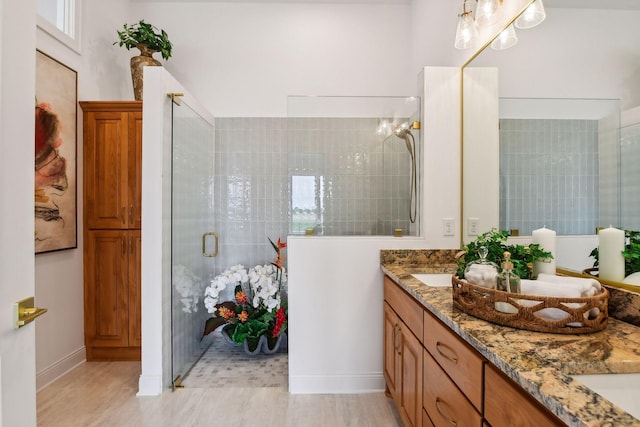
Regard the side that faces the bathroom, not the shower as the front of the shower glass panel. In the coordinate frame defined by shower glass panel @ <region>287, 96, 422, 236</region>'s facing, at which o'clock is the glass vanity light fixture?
The glass vanity light fixture is roughly at 10 o'clock from the shower glass panel.

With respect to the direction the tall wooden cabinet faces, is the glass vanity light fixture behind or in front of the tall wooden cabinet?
in front

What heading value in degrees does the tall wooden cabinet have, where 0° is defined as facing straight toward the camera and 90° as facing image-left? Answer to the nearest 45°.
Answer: approximately 0°

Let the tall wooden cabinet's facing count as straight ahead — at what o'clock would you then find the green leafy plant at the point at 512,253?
The green leafy plant is roughly at 11 o'clock from the tall wooden cabinet.

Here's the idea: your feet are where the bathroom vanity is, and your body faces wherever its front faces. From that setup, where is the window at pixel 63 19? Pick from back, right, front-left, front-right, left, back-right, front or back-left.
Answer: front-right

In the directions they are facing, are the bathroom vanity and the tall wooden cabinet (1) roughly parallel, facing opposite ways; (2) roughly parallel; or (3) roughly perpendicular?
roughly perpendicular

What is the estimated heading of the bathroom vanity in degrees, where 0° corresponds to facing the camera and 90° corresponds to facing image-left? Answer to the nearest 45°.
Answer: approximately 45°

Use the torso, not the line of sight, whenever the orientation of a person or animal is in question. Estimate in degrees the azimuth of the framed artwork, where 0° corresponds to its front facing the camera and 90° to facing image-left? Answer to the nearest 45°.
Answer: approximately 315°

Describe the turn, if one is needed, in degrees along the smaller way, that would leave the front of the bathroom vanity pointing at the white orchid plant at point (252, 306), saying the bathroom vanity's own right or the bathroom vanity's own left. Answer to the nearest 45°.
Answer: approximately 90° to the bathroom vanity's own right

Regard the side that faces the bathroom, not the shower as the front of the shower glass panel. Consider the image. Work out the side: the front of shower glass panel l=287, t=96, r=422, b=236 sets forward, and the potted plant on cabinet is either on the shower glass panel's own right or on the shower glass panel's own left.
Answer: on the shower glass panel's own right
